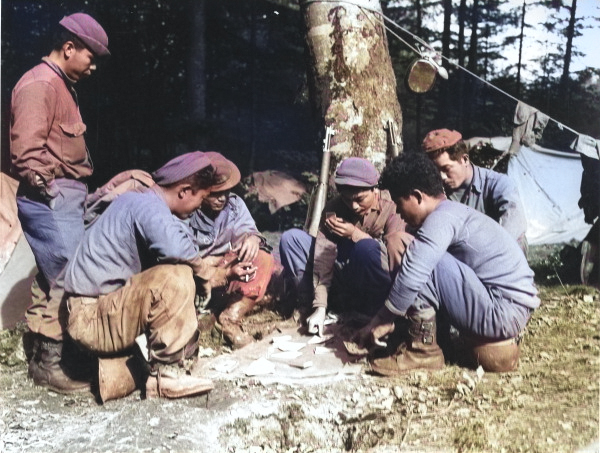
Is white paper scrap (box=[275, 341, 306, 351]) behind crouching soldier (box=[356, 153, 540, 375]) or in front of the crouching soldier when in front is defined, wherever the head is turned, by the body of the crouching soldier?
in front

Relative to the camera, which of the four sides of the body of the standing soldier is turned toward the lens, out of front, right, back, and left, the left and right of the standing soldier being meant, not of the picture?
right

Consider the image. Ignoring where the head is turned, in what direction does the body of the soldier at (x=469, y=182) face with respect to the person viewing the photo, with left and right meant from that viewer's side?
facing the viewer and to the left of the viewer

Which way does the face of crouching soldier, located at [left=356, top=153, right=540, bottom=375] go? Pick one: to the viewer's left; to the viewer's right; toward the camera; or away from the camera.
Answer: to the viewer's left

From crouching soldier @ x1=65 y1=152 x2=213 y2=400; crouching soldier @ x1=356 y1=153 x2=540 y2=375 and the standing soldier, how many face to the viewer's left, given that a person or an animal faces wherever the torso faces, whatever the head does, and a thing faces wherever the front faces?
1

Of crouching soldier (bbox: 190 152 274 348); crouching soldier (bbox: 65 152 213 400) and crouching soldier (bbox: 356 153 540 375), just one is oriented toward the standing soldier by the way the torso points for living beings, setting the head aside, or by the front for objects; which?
crouching soldier (bbox: 356 153 540 375)

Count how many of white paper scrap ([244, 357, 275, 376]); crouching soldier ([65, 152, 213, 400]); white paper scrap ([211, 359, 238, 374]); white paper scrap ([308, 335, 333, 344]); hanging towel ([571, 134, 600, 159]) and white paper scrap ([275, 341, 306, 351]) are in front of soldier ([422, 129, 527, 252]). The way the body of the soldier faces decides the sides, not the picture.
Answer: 5

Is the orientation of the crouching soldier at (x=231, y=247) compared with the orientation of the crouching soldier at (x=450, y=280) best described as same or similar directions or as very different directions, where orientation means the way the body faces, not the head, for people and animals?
very different directions

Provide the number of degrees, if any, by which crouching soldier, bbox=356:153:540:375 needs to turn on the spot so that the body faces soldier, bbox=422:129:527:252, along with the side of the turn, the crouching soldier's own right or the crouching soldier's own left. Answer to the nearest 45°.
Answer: approximately 90° to the crouching soldier's own right

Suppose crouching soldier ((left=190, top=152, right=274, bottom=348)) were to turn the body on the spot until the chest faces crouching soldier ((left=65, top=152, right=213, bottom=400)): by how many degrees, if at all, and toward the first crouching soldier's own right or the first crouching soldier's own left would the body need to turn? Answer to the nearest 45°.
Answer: approximately 90° to the first crouching soldier's own right

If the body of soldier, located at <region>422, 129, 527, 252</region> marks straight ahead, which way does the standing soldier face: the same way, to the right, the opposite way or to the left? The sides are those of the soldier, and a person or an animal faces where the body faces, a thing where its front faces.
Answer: the opposite way

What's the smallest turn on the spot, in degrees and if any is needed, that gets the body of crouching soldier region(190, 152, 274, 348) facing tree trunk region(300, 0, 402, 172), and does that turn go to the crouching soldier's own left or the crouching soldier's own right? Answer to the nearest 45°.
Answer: approximately 90° to the crouching soldier's own left

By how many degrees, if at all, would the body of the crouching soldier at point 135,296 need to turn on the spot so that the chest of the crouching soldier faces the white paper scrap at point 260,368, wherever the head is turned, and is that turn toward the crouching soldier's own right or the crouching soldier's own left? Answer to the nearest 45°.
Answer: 0° — they already face it

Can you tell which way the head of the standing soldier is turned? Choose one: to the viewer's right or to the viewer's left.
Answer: to the viewer's right

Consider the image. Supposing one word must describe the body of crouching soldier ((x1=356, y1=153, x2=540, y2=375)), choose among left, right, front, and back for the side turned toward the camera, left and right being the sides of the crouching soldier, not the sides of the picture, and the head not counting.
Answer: left

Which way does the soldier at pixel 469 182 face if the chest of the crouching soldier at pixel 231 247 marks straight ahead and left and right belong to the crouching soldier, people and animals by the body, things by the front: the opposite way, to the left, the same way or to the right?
to the right

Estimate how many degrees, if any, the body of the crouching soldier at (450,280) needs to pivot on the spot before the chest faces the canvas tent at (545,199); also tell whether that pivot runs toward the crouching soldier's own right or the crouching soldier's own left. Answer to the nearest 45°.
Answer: approximately 90° to the crouching soldier's own right
